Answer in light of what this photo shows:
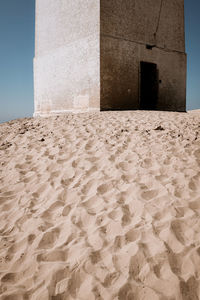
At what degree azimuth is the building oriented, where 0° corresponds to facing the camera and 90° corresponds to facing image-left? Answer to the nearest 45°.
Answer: approximately 315°
